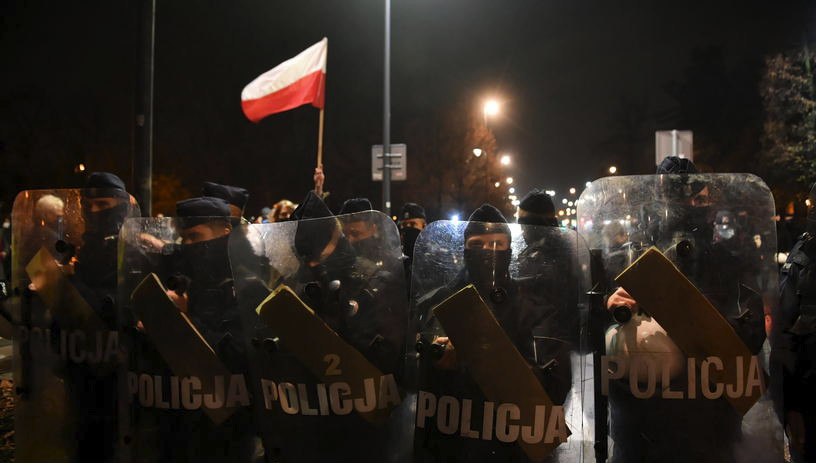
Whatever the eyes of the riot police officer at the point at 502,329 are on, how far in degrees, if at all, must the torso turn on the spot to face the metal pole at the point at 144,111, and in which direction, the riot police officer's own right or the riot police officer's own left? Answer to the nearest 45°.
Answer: approximately 135° to the riot police officer's own right

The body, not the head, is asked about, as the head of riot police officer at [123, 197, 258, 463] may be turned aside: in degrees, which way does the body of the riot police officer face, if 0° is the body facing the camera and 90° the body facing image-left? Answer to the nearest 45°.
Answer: approximately 45°

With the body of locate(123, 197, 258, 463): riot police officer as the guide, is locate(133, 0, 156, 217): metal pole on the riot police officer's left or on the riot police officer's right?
on the riot police officer's right

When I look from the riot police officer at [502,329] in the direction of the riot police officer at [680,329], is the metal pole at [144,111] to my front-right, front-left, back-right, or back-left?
back-left

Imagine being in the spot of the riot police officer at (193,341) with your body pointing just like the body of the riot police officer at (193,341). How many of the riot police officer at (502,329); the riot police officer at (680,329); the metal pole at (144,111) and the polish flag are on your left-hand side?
2

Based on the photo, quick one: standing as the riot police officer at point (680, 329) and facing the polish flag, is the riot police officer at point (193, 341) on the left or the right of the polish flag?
left

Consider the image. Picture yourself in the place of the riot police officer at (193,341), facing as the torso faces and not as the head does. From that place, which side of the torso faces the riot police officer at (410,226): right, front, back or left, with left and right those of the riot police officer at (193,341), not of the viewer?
back

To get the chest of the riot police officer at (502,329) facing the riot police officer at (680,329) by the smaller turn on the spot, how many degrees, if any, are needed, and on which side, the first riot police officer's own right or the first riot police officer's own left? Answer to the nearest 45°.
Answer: approximately 90° to the first riot police officer's own left

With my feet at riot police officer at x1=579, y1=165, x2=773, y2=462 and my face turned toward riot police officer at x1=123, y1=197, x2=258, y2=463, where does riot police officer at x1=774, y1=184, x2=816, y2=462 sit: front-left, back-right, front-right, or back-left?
back-right

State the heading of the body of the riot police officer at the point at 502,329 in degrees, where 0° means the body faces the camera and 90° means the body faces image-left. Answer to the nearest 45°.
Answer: approximately 0°

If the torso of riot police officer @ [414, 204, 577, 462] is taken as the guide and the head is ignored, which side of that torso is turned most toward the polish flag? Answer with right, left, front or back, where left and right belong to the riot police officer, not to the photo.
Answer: back

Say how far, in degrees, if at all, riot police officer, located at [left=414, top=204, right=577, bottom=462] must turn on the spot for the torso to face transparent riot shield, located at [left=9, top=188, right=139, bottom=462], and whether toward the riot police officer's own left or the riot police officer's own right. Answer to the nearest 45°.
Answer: approximately 90° to the riot police officer's own right
